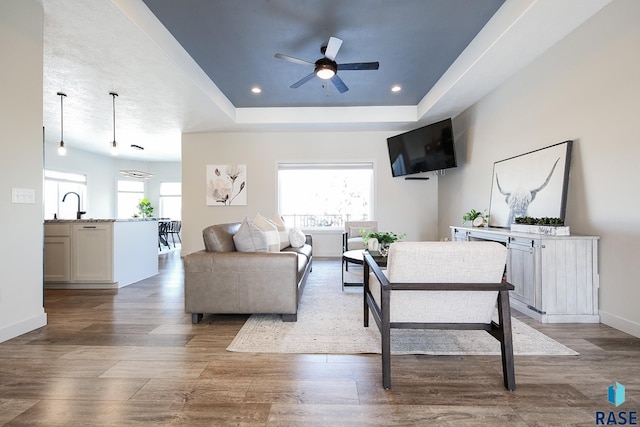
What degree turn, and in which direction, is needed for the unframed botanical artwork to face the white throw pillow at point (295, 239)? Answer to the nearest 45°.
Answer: approximately 45° to its left

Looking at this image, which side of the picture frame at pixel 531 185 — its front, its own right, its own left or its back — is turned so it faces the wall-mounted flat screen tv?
right

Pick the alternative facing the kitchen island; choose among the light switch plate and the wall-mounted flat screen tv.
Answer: the wall-mounted flat screen tv

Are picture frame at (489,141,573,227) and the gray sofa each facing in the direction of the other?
yes

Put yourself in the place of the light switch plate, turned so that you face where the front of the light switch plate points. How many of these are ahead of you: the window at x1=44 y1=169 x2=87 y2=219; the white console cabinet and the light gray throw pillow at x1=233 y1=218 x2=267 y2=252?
2

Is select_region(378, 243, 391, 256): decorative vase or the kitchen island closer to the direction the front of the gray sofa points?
the decorative vase

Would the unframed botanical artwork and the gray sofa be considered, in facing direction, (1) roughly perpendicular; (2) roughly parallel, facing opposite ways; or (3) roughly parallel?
roughly perpendicular

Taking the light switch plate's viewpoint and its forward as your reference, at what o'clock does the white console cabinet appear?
The white console cabinet is roughly at 12 o'clock from the light switch plate.

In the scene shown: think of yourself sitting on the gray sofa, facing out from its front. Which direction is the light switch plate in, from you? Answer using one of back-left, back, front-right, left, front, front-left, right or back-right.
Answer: back

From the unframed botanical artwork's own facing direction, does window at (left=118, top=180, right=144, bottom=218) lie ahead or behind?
behind

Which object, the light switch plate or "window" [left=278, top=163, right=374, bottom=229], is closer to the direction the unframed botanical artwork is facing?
the light switch plate

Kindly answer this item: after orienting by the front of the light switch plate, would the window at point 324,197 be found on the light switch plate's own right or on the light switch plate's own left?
on the light switch plate's own left

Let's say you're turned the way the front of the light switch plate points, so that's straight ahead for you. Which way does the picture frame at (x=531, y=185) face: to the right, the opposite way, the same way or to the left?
the opposite way

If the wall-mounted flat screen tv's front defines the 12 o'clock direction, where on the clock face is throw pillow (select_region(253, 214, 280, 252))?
The throw pillow is roughly at 12 o'clock from the wall-mounted flat screen tv.

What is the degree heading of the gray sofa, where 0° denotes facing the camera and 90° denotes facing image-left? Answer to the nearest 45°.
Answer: approximately 270°

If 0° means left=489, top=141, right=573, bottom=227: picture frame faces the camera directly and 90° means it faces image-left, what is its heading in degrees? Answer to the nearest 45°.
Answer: approximately 45°

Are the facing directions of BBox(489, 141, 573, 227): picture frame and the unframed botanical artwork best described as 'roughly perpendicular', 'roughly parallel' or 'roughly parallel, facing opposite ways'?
roughly perpendicular

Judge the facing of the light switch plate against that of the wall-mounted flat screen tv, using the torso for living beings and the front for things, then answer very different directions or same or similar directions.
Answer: very different directions
